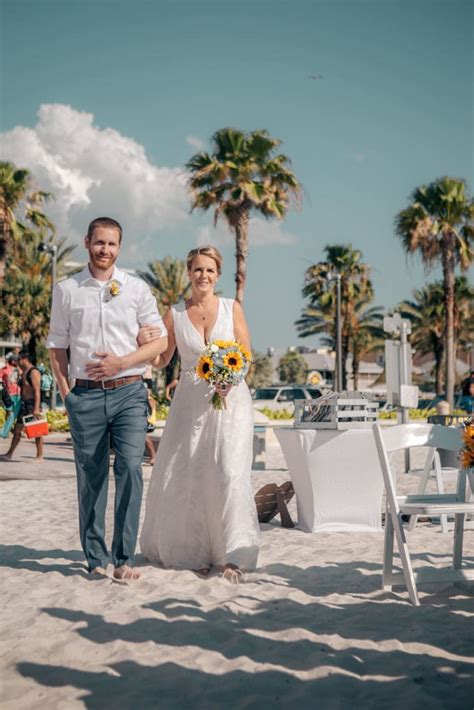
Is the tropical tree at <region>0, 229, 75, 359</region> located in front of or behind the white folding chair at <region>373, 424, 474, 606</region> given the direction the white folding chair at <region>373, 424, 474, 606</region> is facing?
behind

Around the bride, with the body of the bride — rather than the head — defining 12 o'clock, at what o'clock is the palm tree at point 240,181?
The palm tree is roughly at 6 o'clock from the bride.

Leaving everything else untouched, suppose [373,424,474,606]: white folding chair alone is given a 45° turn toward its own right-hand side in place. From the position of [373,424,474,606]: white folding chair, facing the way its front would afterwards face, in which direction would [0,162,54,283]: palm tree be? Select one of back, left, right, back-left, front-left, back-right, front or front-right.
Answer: back-right

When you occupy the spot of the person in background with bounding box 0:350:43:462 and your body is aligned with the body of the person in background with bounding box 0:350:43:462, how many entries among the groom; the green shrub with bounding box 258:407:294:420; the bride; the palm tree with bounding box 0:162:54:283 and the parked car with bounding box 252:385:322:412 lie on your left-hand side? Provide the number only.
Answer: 2

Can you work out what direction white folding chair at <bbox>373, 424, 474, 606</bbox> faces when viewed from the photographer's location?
facing the viewer and to the right of the viewer

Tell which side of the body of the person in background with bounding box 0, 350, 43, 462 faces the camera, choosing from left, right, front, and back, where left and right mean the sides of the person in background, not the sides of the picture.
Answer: left

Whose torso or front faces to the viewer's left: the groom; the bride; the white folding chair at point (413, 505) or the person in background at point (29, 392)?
the person in background

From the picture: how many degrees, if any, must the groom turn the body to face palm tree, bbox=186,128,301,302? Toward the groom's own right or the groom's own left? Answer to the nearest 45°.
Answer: approximately 180°

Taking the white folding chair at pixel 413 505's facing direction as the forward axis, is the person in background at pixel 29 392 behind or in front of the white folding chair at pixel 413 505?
behind

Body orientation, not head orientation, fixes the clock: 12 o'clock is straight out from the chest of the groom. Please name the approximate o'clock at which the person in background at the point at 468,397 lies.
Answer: The person in background is roughly at 7 o'clock from the groom.

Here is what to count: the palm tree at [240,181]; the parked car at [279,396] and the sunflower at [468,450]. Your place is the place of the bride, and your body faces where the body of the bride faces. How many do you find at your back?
2
